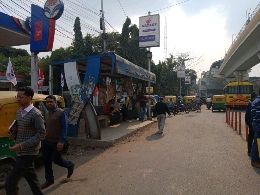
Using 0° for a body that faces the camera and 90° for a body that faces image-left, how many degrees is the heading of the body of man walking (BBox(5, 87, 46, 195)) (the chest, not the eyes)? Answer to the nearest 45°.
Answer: approximately 45°

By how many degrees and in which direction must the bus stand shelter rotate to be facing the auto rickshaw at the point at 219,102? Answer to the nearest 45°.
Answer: approximately 90° to its left

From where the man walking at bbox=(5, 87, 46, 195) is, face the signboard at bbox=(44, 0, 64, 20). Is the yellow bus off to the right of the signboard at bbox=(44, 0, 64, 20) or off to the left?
right

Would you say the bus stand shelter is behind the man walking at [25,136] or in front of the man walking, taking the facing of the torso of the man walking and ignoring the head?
behind

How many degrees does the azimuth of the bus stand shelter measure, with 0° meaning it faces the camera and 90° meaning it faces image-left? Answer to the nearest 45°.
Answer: approximately 315°

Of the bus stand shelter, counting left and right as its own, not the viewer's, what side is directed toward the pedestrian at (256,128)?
front

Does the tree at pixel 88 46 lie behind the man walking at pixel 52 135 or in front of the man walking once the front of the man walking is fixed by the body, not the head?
behind

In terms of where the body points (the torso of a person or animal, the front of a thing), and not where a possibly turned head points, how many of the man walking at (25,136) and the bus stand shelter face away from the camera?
0

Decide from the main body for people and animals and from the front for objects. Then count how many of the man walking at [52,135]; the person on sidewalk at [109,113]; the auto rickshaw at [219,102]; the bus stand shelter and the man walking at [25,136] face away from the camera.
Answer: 1

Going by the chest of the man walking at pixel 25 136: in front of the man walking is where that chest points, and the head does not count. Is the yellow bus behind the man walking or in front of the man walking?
behind
